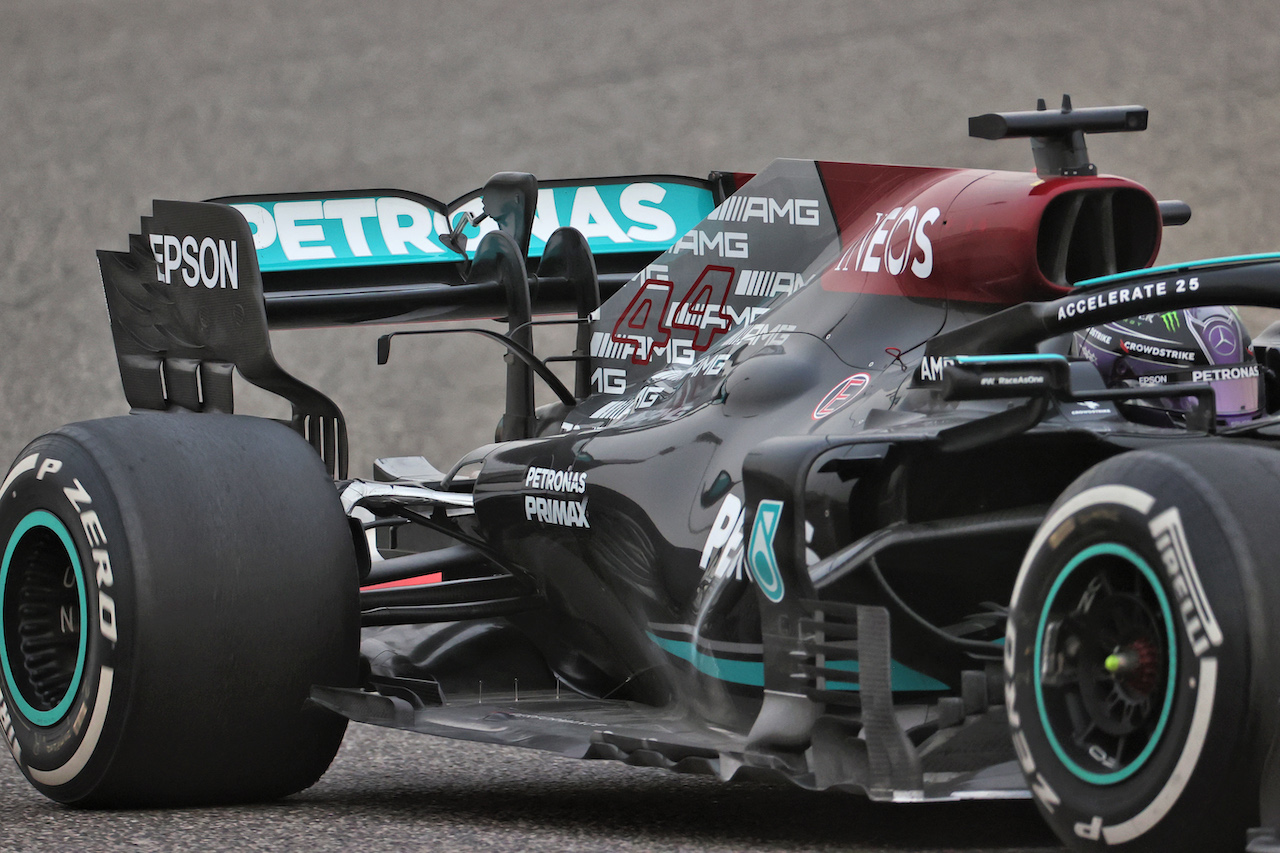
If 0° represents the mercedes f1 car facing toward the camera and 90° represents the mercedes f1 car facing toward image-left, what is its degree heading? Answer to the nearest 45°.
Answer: approximately 315°
